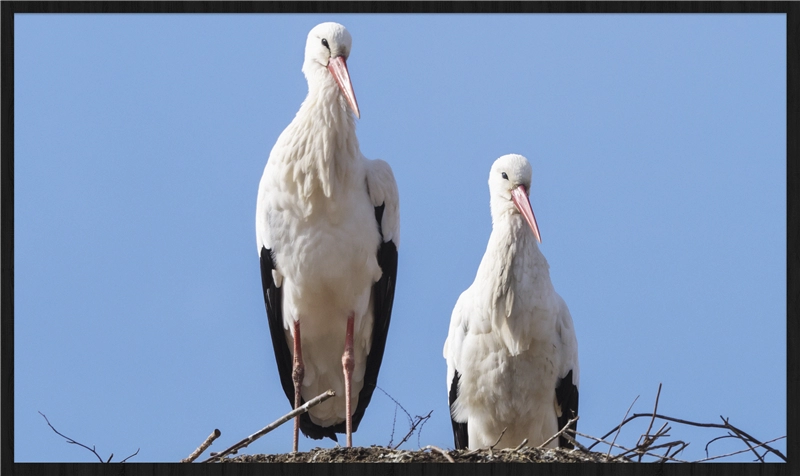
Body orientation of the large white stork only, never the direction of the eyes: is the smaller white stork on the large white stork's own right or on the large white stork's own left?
on the large white stork's own left

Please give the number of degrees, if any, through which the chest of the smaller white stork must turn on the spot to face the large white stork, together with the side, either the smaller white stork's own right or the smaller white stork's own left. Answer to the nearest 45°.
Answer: approximately 45° to the smaller white stork's own right

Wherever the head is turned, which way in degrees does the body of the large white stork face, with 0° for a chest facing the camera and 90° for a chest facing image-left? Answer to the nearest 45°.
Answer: approximately 0°

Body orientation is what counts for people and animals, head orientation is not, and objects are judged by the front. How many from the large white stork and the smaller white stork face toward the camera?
2
